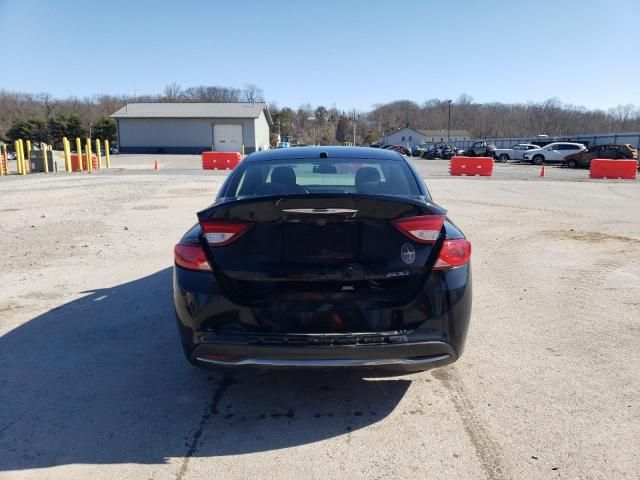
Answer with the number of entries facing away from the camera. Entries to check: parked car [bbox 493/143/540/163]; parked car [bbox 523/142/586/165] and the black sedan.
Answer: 1

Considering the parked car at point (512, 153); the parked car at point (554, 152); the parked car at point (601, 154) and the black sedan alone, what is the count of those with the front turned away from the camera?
1

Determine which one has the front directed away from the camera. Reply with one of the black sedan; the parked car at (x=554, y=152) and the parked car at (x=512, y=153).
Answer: the black sedan

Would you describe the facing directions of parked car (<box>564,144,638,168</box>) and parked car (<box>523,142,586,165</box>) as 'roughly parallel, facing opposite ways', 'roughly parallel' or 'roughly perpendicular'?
roughly parallel

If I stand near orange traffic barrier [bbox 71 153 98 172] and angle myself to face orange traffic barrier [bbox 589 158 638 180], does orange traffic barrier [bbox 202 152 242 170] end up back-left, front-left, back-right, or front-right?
front-left

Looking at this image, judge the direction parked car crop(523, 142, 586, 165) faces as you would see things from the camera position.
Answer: facing to the left of the viewer

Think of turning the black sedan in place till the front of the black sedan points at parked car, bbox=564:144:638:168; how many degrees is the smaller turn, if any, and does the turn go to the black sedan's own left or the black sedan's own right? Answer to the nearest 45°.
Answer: approximately 45° to the black sedan's own right

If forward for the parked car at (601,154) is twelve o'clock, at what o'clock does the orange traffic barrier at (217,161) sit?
The orange traffic barrier is roughly at 11 o'clock from the parked car.

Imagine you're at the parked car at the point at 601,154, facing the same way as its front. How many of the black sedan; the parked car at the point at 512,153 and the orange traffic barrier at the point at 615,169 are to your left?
2

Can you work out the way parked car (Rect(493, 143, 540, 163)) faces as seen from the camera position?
facing to the left of the viewer

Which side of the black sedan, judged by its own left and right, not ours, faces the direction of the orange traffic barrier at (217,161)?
front

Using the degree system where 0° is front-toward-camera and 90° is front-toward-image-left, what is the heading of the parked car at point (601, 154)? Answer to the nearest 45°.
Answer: approximately 90°

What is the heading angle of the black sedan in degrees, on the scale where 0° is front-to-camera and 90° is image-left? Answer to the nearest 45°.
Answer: approximately 180°

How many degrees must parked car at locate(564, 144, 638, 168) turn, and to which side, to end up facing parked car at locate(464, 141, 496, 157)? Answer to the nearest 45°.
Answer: approximately 45° to its right

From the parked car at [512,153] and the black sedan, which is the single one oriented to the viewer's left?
the parked car

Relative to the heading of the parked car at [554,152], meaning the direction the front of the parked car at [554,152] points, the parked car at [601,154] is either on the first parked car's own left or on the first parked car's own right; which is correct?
on the first parked car's own left

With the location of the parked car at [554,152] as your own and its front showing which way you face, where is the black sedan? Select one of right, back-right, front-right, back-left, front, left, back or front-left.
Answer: left

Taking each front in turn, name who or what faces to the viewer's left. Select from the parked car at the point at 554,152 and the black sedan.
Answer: the parked car
